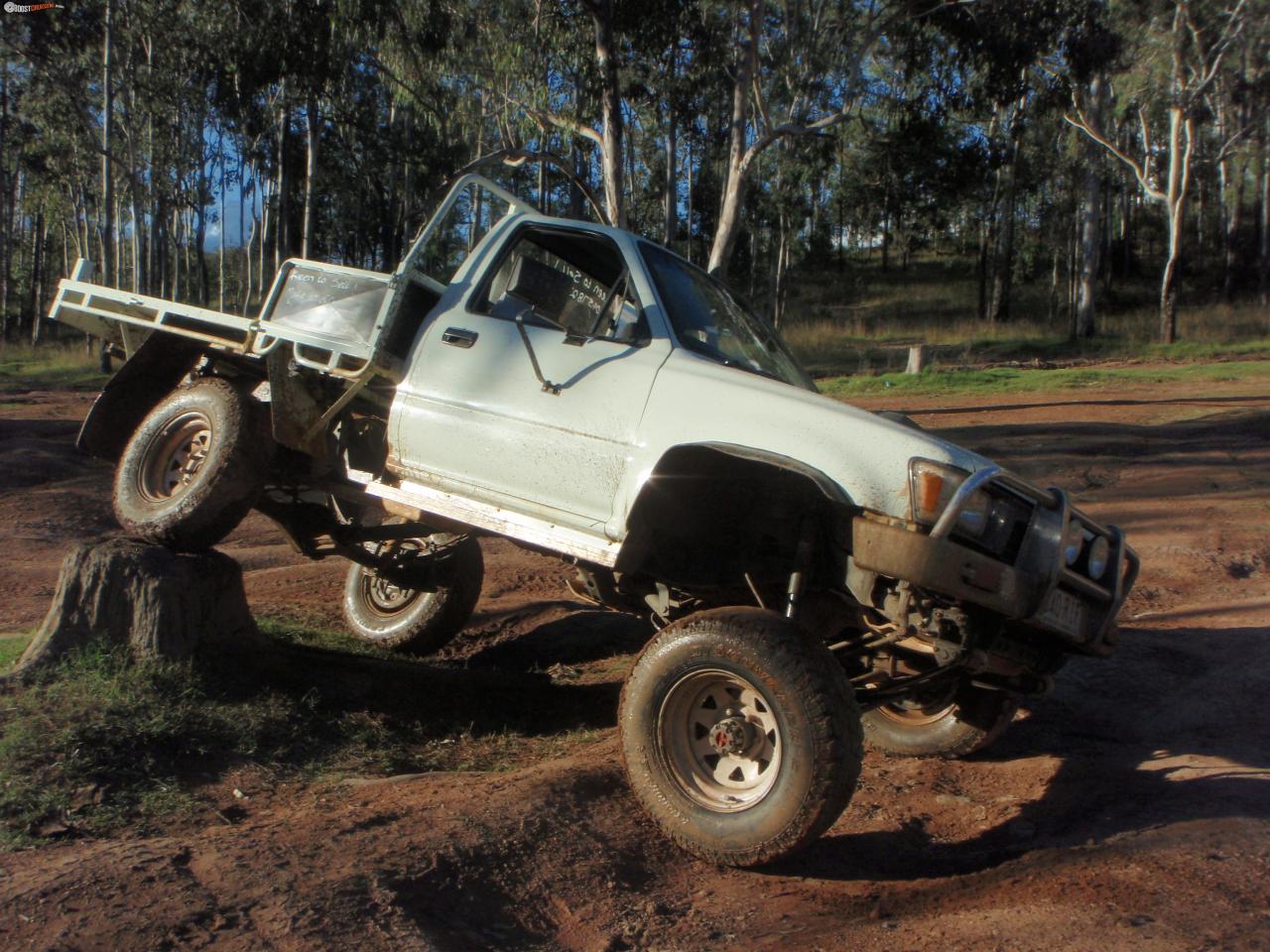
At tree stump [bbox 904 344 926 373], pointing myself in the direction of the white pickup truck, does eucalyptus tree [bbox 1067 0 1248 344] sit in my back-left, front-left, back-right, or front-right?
back-left

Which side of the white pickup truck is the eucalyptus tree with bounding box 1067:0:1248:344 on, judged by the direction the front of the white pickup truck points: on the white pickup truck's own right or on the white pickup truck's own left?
on the white pickup truck's own left

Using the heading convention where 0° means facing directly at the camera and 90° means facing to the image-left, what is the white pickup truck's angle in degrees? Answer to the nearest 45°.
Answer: approximately 315°

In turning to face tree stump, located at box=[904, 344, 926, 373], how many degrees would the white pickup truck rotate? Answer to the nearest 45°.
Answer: approximately 135° to its left
